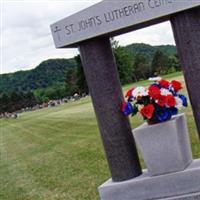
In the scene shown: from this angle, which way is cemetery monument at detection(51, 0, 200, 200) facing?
toward the camera
